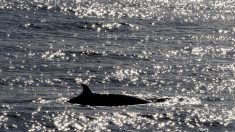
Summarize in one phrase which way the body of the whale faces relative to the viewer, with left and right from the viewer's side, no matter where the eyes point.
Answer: facing to the right of the viewer
